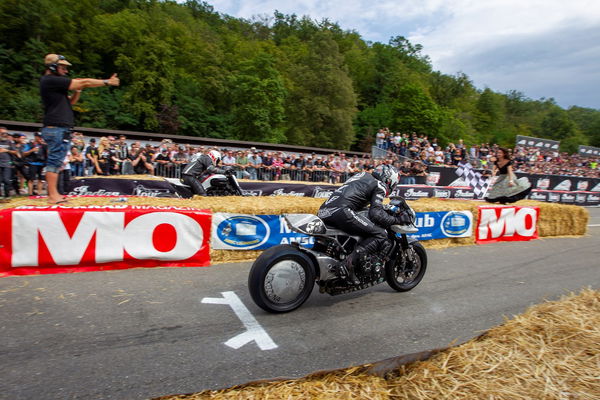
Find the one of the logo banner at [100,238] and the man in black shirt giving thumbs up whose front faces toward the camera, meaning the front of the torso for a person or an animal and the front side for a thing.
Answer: the logo banner

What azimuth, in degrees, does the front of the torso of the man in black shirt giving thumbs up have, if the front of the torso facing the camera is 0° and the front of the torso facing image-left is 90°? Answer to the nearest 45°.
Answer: approximately 270°

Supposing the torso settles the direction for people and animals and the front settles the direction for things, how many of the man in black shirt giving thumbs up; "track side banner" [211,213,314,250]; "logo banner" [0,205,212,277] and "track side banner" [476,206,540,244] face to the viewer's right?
1

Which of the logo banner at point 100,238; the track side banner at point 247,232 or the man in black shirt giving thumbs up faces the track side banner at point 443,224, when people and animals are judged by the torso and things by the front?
the man in black shirt giving thumbs up

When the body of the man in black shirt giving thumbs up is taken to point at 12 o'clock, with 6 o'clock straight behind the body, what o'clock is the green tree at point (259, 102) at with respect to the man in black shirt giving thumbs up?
The green tree is roughly at 10 o'clock from the man in black shirt giving thumbs up.

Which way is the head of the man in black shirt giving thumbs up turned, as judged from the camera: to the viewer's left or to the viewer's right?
to the viewer's right

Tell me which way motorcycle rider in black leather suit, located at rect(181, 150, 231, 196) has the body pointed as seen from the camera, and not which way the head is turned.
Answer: to the viewer's right

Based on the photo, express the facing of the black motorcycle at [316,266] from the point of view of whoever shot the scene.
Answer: facing away from the viewer and to the right of the viewer

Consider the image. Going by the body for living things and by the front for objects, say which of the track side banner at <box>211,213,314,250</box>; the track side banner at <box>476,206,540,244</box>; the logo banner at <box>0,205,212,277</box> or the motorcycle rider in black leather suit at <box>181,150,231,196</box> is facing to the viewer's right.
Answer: the motorcycle rider in black leather suit

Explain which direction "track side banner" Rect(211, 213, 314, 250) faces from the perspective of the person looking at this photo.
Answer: facing the viewer

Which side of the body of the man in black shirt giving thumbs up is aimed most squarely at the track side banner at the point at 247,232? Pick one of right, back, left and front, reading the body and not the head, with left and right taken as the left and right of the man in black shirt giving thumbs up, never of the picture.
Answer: front

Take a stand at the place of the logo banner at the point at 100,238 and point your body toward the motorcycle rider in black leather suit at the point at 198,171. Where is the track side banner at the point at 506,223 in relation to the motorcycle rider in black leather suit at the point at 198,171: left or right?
right

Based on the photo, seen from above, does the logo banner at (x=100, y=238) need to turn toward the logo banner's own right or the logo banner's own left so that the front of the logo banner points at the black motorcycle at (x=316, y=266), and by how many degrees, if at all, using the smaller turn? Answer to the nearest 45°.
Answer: approximately 45° to the logo banner's own left

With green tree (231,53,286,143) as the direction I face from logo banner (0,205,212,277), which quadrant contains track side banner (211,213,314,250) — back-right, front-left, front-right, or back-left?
front-right

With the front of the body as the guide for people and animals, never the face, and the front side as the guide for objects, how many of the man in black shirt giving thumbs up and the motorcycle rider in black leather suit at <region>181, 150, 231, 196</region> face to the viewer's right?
2

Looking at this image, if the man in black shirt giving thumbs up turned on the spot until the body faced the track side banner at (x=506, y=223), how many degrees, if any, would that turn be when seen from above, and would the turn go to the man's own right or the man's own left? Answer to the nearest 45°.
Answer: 0° — they already face it

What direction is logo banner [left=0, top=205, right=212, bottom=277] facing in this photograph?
toward the camera

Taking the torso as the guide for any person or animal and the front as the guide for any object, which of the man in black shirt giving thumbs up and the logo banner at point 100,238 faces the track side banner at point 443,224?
the man in black shirt giving thumbs up
